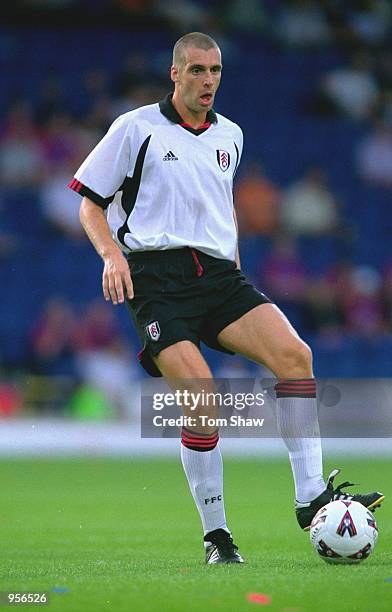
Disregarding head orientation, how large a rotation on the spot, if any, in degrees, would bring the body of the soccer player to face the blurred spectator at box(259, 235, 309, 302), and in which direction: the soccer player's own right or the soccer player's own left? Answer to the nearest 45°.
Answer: approximately 135° to the soccer player's own left

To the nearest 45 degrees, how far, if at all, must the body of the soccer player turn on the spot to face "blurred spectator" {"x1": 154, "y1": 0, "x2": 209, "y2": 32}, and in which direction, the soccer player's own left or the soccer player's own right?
approximately 135° to the soccer player's own left

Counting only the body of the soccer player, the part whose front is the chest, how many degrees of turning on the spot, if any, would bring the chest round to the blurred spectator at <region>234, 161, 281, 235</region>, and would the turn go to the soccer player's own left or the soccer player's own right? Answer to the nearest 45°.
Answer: approximately 135° to the soccer player's own left

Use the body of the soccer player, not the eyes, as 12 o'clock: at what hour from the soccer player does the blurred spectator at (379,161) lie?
The blurred spectator is roughly at 8 o'clock from the soccer player.

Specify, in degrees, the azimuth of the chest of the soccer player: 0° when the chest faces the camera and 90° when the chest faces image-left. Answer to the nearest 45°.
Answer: approximately 315°

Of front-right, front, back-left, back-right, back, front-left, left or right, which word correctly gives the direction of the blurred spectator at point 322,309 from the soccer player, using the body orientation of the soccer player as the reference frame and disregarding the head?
back-left

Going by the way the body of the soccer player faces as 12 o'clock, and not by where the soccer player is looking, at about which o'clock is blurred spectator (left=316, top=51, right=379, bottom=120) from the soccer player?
The blurred spectator is roughly at 8 o'clock from the soccer player.

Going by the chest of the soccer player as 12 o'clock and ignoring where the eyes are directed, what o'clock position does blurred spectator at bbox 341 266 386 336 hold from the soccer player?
The blurred spectator is roughly at 8 o'clock from the soccer player.
